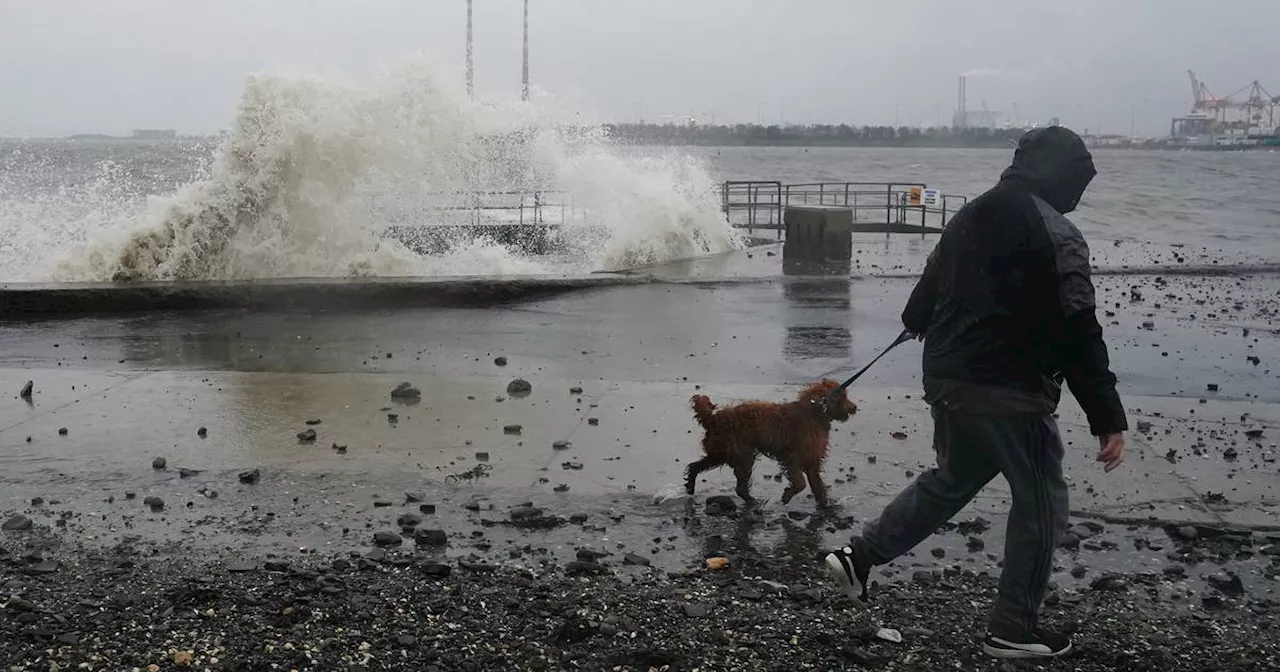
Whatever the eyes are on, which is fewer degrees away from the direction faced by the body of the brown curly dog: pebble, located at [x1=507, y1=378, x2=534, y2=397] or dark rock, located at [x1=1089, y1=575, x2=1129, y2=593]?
the dark rock

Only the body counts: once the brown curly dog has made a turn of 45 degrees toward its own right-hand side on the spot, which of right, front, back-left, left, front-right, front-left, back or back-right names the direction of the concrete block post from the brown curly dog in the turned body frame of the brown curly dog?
back-left

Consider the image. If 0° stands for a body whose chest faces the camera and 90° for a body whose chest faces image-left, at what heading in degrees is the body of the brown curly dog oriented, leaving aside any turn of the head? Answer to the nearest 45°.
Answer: approximately 270°

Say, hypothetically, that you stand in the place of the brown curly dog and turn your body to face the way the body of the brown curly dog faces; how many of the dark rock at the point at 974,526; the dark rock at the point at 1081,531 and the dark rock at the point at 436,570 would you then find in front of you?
2

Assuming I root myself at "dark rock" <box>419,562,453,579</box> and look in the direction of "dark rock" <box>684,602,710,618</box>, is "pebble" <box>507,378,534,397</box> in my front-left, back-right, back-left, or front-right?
back-left

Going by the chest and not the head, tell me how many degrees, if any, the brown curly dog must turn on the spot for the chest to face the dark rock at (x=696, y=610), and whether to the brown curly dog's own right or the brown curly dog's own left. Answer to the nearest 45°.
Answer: approximately 90° to the brown curly dog's own right

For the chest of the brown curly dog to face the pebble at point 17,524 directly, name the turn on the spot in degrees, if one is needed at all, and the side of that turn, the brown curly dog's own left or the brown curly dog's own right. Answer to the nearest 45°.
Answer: approximately 180°

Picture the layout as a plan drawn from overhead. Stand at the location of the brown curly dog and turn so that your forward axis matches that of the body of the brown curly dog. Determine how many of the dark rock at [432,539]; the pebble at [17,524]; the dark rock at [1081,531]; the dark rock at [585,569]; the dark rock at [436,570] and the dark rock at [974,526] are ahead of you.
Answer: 2

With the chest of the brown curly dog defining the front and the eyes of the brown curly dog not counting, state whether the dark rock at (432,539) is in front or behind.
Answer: behind

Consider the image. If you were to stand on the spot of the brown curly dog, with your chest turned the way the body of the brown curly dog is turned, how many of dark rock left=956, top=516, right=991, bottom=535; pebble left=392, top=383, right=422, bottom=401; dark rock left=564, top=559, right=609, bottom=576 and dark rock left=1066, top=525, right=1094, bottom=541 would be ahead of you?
2

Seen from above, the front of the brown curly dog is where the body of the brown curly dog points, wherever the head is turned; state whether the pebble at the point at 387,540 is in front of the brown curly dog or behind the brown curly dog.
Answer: behind

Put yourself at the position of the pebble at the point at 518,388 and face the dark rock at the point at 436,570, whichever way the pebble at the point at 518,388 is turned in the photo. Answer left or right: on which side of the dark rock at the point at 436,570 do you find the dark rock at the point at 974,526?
left

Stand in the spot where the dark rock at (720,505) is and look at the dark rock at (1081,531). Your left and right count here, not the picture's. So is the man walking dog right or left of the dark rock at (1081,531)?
right

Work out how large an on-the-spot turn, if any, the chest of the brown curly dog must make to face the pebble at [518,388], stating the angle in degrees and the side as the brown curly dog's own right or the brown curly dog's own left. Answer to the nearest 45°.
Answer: approximately 135° to the brown curly dog's own left
